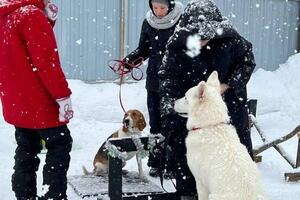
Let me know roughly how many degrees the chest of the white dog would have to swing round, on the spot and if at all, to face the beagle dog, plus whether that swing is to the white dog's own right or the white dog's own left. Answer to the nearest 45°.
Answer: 0° — it already faces it

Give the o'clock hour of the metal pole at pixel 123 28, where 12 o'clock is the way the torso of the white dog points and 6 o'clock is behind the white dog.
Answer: The metal pole is roughly at 1 o'clock from the white dog.

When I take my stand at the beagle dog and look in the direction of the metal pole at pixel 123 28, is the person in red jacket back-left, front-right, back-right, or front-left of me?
back-left

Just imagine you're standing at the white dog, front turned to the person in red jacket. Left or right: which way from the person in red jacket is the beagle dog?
right

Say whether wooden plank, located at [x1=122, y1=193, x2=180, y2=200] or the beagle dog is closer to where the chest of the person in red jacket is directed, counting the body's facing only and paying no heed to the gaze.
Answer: the beagle dog

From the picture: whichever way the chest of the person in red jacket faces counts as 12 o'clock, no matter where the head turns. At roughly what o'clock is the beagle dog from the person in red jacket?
The beagle dog is roughly at 12 o'clock from the person in red jacket.

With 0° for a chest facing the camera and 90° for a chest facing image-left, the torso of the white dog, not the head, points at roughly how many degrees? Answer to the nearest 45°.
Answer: approximately 135°

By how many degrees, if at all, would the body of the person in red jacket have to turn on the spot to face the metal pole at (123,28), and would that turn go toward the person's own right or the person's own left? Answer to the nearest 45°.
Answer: approximately 45° to the person's own left

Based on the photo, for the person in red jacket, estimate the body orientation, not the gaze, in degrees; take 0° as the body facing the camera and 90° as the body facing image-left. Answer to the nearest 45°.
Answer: approximately 225°
